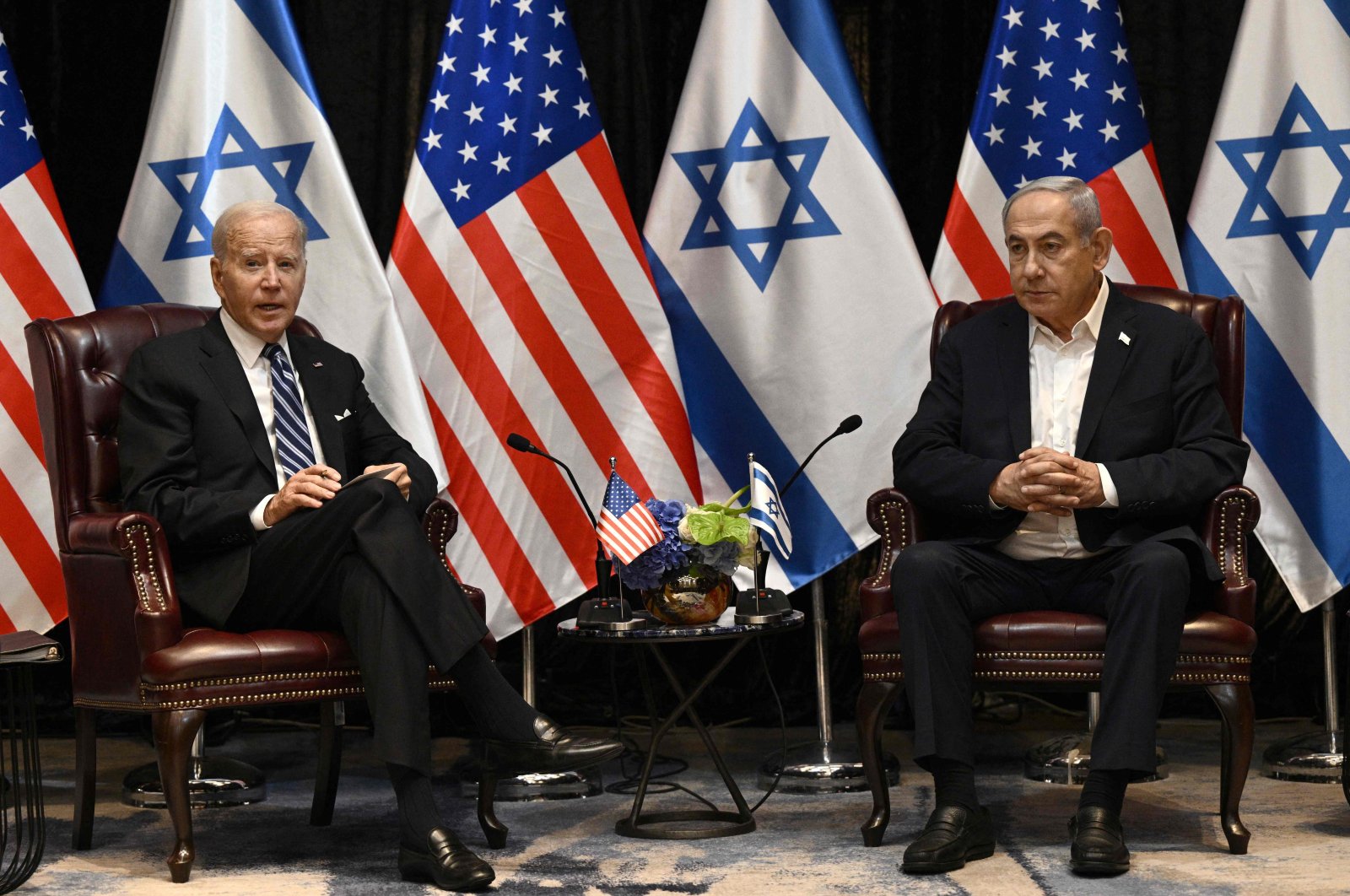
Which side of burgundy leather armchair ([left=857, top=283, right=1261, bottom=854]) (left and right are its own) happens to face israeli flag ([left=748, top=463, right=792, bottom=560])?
right

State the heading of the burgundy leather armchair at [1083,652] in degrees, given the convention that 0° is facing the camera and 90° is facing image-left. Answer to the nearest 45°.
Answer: approximately 0°

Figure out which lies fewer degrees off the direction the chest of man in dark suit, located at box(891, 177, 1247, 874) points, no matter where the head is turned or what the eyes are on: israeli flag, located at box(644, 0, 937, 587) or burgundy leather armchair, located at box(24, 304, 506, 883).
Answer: the burgundy leather armchair

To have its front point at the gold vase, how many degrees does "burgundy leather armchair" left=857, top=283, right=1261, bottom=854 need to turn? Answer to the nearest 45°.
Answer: approximately 90° to its right

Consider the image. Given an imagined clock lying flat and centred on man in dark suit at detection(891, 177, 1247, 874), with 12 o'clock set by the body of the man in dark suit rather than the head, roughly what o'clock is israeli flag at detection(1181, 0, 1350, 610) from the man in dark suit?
The israeli flag is roughly at 7 o'clock from the man in dark suit.

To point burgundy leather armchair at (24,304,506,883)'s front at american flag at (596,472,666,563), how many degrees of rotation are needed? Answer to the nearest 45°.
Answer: approximately 45° to its left
